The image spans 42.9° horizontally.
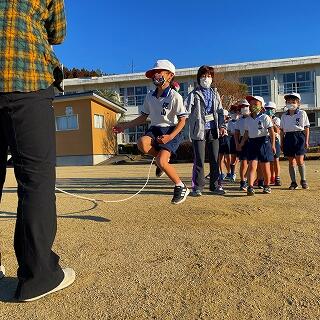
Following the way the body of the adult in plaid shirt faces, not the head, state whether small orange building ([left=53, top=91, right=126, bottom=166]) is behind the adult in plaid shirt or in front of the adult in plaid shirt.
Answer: in front

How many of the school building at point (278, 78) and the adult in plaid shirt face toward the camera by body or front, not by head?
1

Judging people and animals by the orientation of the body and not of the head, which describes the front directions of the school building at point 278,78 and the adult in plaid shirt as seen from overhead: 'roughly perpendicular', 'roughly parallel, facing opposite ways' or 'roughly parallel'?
roughly parallel, facing opposite ways

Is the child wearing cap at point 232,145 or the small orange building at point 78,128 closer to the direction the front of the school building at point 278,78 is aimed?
the child wearing cap

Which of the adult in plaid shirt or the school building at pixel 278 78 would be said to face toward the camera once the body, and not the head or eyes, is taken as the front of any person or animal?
the school building

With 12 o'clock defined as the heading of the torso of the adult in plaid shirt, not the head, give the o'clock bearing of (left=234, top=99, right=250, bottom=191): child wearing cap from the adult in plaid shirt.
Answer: The child wearing cap is roughly at 12 o'clock from the adult in plaid shirt.

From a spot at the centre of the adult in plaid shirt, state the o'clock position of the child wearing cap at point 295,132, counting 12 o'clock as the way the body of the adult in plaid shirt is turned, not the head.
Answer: The child wearing cap is roughly at 12 o'clock from the adult in plaid shirt.

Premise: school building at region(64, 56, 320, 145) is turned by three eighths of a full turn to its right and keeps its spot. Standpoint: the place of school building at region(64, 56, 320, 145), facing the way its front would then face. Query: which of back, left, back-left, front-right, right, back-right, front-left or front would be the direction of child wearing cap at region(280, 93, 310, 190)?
back-left

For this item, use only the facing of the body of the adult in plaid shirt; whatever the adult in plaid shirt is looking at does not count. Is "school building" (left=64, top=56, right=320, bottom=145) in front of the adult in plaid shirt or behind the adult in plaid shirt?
in front

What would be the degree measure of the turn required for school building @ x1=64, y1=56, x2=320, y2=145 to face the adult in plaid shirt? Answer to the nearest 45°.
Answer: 0° — it already faces them

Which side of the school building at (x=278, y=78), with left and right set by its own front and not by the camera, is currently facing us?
front

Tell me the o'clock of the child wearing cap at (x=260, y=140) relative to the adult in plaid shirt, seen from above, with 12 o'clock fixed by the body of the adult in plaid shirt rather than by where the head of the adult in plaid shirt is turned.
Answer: The child wearing cap is roughly at 12 o'clock from the adult in plaid shirt.

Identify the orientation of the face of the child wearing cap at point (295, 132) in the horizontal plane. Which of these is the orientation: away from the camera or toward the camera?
toward the camera

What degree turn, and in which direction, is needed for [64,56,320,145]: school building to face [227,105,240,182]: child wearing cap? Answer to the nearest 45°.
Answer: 0° — it already faces them

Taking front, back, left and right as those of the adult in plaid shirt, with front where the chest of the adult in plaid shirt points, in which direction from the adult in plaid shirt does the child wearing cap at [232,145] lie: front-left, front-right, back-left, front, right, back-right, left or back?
front

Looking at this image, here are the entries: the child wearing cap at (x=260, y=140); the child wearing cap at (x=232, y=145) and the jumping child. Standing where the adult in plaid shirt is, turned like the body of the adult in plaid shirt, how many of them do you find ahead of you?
3

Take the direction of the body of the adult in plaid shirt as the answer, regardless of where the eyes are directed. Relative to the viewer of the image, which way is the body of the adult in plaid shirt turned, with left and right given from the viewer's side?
facing away from the viewer and to the right of the viewer
